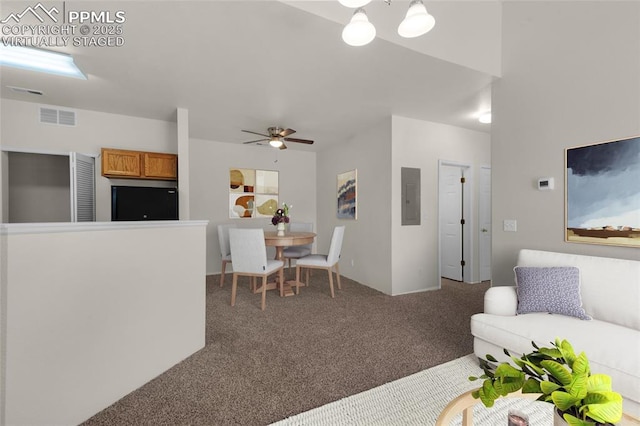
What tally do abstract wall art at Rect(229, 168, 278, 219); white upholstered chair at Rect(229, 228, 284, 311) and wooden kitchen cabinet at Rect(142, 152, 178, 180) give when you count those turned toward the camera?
2

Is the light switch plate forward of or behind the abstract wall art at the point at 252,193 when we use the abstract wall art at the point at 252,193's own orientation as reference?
forward

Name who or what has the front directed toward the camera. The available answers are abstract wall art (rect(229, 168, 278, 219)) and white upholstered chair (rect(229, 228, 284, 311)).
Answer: the abstract wall art

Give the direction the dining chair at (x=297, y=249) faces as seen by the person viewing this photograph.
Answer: facing the viewer and to the left of the viewer

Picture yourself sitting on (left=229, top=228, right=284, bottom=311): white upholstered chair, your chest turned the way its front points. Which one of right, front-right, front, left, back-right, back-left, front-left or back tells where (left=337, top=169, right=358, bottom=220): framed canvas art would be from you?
front

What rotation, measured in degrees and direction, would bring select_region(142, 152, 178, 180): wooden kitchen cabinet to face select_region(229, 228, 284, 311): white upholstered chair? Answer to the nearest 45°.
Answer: approximately 45° to its left

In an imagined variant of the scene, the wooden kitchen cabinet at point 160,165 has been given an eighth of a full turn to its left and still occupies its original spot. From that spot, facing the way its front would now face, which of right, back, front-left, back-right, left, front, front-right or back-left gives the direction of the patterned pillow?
front

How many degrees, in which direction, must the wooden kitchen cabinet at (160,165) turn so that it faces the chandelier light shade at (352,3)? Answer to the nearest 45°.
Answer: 0° — it already faces it

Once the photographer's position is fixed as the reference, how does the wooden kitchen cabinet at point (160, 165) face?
facing the viewer

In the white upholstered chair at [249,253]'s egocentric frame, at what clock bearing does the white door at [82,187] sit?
The white door is roughly at 8 o'clock from the white upholstered chair.

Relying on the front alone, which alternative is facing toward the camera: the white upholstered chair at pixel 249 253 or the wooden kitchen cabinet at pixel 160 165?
the wooden kitchen cabinet

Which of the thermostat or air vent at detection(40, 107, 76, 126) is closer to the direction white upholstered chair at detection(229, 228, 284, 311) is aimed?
the thermostat

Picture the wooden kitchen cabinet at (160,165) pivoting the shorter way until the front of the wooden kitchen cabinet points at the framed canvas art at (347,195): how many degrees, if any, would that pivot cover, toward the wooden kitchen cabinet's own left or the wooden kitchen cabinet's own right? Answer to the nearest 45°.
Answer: approximately 90° to the wooden kitchen cabinet's own left

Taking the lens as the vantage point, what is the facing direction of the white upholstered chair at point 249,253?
facing away from the viewer and to the right of the viewer

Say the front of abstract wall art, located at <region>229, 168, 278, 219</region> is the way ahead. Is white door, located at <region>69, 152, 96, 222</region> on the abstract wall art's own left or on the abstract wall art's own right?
on the abstract wall art's own right

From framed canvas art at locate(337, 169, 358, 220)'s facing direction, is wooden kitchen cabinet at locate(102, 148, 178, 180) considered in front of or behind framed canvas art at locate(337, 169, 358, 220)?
in front

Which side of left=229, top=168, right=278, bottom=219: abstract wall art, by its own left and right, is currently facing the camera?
front

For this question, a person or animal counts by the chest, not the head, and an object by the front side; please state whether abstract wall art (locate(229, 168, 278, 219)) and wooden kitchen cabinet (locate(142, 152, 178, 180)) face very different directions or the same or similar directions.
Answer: same or similar directions
